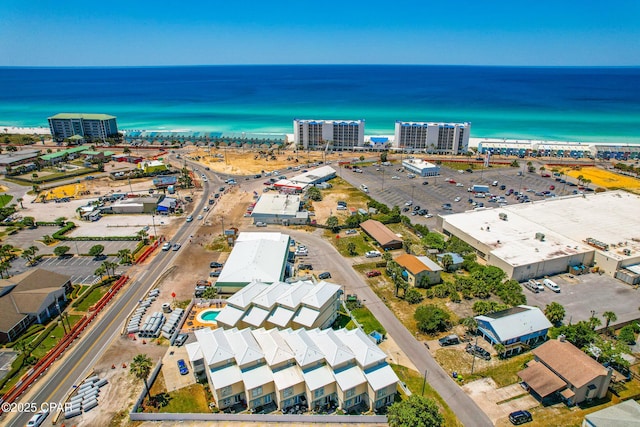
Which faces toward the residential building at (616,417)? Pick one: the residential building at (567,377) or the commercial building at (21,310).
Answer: the commercial building at (21,310)

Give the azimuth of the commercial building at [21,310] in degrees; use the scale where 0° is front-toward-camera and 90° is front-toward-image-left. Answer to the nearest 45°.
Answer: approximately 315°

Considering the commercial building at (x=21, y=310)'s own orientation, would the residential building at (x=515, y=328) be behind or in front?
in front

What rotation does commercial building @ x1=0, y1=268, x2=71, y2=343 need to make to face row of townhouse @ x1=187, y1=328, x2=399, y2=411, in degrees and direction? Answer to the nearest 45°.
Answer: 0° — it already faces it

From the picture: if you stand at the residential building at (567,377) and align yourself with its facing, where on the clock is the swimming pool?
The swimming pool is roughly at 1 o'clock from the residential building.

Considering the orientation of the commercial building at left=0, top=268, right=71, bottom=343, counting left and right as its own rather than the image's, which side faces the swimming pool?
front

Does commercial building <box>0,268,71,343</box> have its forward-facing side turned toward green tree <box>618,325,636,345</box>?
yes

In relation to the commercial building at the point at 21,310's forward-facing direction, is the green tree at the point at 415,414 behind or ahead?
ahead

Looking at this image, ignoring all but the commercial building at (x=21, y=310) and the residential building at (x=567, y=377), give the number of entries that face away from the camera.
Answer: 0

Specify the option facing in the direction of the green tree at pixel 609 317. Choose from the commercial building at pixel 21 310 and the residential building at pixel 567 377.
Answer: the commercial building at pixel 21 310

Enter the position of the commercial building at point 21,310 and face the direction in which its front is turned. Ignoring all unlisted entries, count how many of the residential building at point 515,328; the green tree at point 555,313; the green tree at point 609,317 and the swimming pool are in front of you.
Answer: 4

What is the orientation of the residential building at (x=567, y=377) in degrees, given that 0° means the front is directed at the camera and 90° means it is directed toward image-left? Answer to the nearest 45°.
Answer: approximately 45°

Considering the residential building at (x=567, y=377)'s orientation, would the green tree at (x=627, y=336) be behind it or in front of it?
behind

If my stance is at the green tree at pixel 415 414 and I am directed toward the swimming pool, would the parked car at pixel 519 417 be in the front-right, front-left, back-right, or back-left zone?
back-right

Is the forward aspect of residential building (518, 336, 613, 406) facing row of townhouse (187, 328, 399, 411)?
yes

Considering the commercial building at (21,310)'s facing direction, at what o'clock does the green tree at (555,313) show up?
The green tree is roughly at 12 o'clock from the commercial building.

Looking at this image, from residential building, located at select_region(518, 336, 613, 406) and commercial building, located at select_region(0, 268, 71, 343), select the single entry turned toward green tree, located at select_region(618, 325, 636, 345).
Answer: commercial building, located at select_region(0, 268, 71, 343)

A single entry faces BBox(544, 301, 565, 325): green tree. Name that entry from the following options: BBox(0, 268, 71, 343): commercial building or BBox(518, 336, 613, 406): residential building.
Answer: BBox(0, 268, 71, 343): commercial building

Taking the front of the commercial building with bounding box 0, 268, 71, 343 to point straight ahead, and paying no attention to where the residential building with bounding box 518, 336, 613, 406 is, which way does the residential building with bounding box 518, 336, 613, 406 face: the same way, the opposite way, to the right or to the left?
the opposite way
